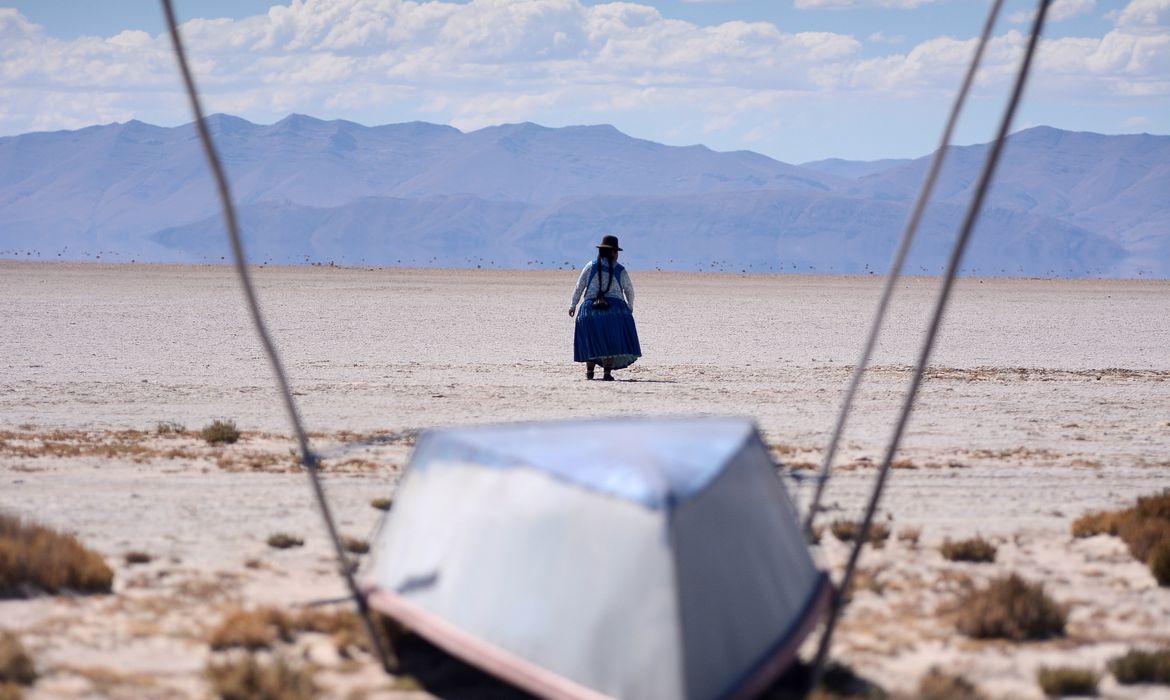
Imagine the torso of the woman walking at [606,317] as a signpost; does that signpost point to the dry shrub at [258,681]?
no

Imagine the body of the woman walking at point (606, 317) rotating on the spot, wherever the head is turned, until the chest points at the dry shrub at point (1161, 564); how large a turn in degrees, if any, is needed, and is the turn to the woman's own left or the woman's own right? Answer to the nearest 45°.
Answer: approximately 180°

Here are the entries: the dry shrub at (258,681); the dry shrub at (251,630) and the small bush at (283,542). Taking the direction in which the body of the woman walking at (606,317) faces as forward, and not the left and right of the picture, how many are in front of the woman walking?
0

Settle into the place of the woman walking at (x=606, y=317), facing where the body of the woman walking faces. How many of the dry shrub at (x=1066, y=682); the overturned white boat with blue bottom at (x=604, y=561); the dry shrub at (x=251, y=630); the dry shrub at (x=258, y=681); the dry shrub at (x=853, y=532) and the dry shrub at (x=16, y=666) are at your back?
6

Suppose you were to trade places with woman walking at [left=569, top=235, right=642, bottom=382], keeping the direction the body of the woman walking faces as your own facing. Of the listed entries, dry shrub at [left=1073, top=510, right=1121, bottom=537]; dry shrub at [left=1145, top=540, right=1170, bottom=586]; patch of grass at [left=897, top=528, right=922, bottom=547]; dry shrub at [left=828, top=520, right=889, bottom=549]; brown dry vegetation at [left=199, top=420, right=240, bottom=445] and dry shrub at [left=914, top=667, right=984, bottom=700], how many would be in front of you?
0

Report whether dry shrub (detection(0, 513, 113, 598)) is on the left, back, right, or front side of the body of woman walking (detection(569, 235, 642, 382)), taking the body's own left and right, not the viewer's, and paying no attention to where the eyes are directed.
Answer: back

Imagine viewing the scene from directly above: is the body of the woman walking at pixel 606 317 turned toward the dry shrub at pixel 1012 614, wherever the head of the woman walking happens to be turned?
no

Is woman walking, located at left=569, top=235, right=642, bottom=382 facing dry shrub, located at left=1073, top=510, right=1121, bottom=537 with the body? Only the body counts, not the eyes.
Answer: no

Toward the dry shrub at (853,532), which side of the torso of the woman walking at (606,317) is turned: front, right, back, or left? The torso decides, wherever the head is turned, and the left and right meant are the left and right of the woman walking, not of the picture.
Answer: back

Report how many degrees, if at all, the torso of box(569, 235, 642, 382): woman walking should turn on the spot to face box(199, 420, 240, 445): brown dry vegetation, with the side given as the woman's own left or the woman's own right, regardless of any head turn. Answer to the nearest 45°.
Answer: approximately 135° to the woman's own left

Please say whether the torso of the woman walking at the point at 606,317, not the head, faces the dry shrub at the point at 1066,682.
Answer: no

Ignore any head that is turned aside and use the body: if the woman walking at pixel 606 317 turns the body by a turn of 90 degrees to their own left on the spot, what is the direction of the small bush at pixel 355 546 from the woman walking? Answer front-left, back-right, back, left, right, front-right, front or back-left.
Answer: left

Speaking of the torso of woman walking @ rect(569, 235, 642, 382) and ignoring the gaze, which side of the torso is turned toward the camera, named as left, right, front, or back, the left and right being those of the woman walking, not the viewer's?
back

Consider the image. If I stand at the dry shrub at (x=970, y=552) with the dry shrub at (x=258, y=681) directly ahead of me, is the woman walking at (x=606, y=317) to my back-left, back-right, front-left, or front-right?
back-right

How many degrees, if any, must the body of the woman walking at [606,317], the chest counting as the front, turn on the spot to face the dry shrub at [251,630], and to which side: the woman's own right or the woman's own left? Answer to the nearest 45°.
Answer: approximately 180°

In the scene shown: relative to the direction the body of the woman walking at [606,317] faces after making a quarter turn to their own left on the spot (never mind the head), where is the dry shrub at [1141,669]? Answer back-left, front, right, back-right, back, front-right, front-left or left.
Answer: left

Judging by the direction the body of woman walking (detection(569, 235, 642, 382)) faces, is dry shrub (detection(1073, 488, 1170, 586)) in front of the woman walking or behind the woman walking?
behind

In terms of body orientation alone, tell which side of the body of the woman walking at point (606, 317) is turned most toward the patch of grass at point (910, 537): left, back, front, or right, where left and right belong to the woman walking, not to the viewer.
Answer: back
